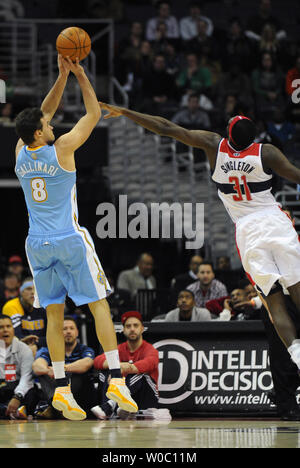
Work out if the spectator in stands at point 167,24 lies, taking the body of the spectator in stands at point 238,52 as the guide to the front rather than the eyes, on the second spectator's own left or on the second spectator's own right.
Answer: on the second spectator's own right

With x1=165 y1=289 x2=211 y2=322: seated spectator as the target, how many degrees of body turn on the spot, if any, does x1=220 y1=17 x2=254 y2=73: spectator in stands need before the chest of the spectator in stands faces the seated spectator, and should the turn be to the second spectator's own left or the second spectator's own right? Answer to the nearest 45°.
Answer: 0° — they already face them

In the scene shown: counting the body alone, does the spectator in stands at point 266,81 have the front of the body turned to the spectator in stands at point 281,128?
yes

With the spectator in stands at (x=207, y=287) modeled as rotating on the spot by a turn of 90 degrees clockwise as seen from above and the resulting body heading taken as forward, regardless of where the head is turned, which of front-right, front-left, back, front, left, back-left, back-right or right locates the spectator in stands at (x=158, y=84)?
right

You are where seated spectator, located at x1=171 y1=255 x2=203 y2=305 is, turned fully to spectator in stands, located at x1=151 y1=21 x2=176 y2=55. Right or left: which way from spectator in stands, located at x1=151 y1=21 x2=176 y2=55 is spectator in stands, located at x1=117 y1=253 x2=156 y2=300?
left

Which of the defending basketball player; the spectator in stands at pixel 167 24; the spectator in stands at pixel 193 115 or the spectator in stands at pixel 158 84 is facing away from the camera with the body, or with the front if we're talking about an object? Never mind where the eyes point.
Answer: the defending basketball player

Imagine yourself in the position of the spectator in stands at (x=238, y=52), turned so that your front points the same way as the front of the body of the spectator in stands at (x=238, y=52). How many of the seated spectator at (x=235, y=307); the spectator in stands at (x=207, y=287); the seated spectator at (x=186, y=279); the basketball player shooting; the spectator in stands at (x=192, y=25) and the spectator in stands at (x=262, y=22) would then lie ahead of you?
4

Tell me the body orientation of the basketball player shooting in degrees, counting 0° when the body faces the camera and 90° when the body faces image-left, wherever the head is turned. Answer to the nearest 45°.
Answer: approximately 225°

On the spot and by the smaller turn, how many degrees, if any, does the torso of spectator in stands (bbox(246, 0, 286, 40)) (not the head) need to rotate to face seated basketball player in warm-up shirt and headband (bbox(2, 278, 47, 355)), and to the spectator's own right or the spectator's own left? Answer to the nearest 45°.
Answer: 0° — they already face them

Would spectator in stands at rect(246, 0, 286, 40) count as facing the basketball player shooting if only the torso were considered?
yes
